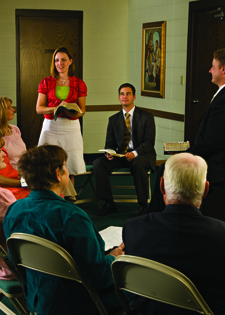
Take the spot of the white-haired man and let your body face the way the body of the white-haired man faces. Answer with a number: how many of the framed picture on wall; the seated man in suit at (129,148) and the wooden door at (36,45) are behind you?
0

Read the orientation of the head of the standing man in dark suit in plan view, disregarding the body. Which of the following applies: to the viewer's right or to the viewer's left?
to the viewer's left

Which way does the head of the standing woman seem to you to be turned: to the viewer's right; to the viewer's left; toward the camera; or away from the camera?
toward the camera

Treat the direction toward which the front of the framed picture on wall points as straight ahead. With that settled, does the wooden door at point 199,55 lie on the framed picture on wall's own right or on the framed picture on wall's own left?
on the framed picture on wall's own left

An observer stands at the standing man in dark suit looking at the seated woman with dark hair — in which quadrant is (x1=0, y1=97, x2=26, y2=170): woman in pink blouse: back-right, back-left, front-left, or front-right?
front-right

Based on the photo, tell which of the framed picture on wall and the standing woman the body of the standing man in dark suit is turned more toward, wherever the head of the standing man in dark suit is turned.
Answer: the standing woman

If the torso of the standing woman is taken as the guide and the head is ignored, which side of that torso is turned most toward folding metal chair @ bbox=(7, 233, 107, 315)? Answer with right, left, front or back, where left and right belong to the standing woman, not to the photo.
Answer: front

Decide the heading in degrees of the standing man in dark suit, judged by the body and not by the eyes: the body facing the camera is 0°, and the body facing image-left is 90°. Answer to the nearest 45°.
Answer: approximately 90°

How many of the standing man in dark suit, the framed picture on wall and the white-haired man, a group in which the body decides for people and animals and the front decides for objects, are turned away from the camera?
1

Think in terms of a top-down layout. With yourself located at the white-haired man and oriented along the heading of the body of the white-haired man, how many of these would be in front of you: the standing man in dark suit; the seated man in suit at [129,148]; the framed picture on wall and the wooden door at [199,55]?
4

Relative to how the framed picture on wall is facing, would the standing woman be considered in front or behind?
in front

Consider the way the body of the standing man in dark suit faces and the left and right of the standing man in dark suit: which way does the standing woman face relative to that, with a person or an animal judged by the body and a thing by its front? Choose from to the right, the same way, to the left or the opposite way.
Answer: to the left

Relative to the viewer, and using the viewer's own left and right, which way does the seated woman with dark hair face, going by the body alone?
facing away from the viewer and to the right of the viewer

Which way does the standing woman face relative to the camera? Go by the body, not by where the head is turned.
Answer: toward the camera

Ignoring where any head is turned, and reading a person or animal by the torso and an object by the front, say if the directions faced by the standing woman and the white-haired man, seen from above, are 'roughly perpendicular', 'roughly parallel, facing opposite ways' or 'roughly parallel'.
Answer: roughly parallel, facing opposite ways

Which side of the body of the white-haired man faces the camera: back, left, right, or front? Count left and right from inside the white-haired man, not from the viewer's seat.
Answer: back

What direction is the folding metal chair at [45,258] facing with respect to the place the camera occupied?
facing away from the viewer and to the right of the viewer

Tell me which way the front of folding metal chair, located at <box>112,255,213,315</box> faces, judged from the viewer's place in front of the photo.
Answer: facing away from the viewer and to the right of the viewer

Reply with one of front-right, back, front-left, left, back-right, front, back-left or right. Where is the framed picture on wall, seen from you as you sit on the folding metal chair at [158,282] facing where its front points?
front-left
